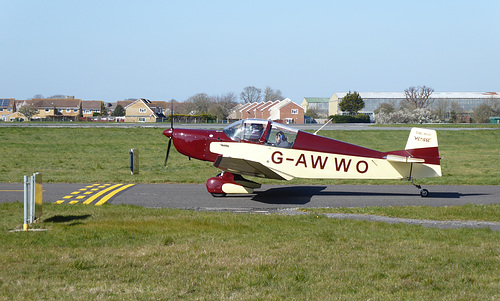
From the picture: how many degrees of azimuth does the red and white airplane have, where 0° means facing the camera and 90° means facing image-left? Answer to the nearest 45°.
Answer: approximately 90°

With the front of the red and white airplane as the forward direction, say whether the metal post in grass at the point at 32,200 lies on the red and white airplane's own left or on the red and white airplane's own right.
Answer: on the red and white airplane's own left
